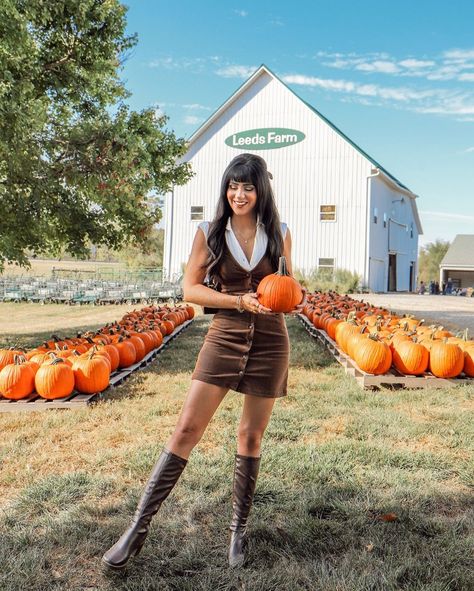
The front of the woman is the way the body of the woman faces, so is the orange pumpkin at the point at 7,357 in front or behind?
behind

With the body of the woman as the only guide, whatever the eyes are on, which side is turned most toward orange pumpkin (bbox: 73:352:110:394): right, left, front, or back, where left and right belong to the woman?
back

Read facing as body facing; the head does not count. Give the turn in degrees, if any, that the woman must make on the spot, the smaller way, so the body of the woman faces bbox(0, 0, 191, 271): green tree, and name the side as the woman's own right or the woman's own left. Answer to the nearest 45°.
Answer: approximately 180°

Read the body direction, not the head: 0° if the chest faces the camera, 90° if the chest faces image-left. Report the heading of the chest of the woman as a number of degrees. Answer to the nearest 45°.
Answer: approximately 0°

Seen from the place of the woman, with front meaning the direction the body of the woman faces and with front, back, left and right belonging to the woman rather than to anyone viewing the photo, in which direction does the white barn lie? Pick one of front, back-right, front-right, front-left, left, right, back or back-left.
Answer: back

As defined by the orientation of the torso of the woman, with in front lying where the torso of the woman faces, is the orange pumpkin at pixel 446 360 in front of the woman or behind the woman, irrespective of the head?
behind
